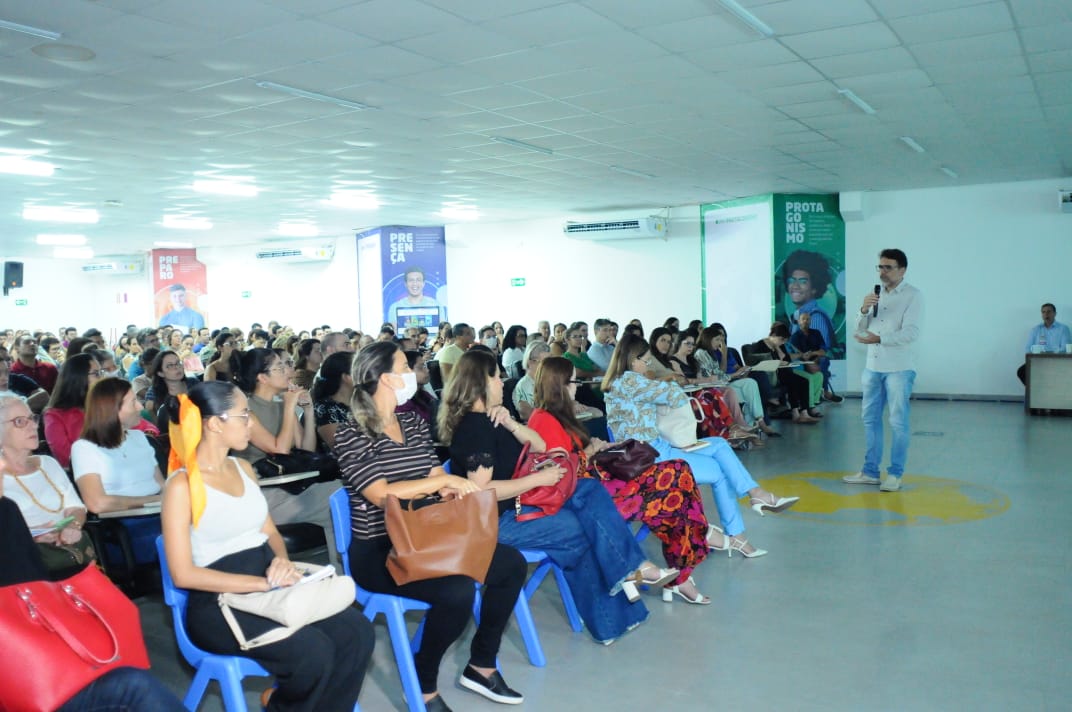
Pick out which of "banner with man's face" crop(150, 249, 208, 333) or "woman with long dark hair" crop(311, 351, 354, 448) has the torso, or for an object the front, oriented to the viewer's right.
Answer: the woman with long dark hair

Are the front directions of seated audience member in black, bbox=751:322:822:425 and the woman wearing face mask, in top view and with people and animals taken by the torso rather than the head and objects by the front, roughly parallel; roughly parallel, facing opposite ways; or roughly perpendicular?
roughly parallel

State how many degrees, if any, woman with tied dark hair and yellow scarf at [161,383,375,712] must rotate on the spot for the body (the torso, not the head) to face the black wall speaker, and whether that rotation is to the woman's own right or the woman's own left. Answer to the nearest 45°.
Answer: approximately 135° to the woman's own left

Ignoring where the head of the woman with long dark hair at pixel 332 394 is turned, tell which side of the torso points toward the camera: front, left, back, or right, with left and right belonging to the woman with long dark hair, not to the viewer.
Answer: right

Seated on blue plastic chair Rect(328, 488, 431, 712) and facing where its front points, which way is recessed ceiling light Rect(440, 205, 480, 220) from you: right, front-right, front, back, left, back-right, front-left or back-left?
back-left

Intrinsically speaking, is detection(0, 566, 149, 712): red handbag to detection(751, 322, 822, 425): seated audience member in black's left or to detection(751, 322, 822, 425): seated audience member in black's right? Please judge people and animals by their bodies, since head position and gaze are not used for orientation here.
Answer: on their right

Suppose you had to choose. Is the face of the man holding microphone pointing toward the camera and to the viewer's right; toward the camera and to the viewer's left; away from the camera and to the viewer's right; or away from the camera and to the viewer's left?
toward the camera and to the viewer's left

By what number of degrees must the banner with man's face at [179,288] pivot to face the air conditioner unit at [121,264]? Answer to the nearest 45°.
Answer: approximately 135° to its right

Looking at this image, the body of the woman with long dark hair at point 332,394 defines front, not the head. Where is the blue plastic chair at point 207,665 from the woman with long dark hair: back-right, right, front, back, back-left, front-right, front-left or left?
right

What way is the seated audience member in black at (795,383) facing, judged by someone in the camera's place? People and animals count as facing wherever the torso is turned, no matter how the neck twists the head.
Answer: facing the viewer and to the right of the viewer

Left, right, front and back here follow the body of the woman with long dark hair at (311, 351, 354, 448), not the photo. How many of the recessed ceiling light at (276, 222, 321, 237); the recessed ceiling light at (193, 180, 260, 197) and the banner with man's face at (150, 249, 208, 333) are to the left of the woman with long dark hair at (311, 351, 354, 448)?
3

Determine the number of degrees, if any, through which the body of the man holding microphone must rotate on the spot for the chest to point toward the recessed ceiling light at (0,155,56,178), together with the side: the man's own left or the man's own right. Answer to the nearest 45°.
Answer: approximately 45° to the man's own right

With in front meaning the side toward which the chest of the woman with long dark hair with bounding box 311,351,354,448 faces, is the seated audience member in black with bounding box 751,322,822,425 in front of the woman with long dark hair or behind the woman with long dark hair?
in front

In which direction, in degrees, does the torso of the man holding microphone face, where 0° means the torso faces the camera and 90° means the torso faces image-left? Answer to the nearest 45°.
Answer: approximately 45°

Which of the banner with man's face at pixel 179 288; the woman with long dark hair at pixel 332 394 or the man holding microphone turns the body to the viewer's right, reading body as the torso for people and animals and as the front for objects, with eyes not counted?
the woman with long dark hair

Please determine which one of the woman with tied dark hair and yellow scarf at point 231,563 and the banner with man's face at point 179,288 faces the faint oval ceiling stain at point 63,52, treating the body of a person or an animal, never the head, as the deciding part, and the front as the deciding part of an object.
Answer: the banner with man's face
